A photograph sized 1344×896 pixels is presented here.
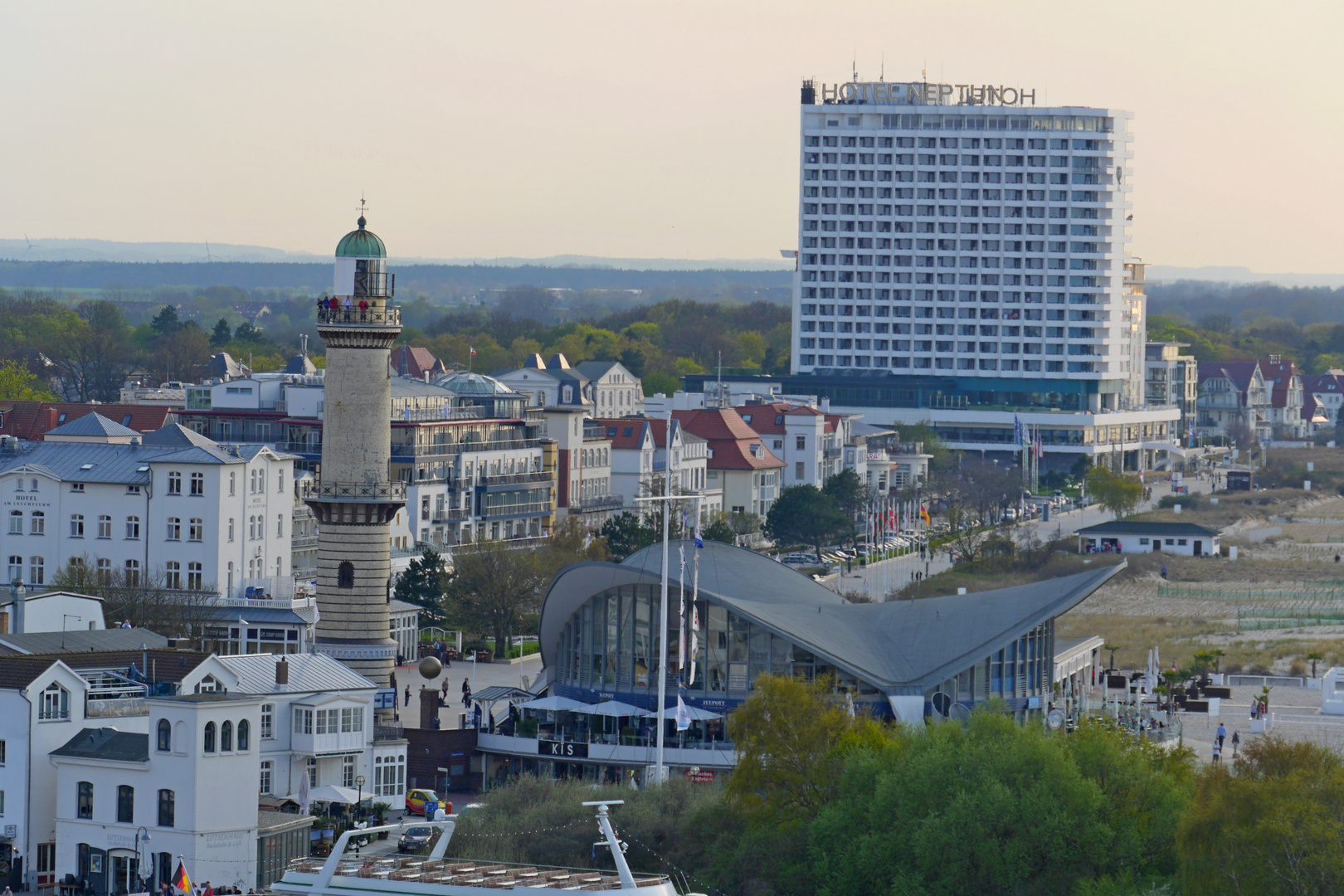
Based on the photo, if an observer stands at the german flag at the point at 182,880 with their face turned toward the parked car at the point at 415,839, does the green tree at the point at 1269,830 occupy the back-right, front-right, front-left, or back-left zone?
front-right

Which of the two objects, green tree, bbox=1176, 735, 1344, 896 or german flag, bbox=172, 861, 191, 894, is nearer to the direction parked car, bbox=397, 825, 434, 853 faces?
the german flag

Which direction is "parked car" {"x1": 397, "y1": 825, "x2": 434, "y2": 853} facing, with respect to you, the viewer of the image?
facing the viewer and to the left of the viewer

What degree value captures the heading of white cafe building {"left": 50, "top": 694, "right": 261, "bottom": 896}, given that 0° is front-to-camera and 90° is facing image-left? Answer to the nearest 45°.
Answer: approximately 45°

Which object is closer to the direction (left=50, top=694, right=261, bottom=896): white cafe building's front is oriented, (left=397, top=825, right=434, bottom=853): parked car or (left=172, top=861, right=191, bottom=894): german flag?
the german flag

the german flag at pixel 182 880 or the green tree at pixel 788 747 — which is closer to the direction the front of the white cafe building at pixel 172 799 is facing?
the german flag

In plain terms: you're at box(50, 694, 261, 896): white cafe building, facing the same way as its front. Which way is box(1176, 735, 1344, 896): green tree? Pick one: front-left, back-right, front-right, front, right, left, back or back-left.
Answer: left

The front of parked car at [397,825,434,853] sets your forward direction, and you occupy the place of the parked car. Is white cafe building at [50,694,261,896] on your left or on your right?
on your right

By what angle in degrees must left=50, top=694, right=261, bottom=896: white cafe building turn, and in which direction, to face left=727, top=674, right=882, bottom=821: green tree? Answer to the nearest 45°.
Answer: approximately 135° to its left

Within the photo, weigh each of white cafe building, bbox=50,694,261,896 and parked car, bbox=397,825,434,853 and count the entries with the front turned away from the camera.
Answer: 0

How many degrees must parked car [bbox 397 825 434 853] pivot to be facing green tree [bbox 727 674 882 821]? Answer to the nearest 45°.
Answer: approximately 135° to its left

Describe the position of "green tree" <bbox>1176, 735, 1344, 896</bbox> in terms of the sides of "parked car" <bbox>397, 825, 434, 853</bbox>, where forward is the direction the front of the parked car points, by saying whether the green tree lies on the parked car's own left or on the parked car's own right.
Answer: on the parked car's own left

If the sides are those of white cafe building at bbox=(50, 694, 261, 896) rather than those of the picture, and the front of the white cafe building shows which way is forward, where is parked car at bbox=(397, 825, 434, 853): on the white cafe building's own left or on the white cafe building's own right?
on the white cafe building's own left

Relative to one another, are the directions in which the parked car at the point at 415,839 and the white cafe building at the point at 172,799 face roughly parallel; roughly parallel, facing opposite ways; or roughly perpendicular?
roughly parallel
